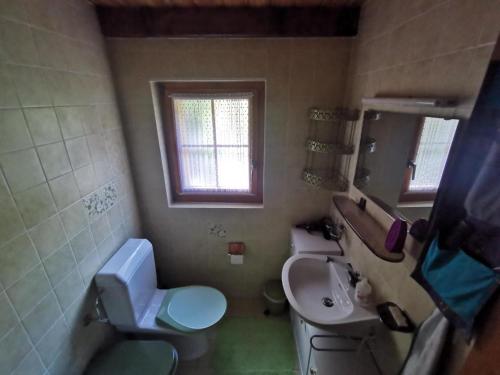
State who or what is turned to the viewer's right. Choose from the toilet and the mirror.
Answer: the toilet

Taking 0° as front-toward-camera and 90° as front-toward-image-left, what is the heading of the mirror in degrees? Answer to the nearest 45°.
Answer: approximately 45°

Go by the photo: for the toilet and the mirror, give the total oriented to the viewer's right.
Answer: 1

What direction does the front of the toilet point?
to the viewer's right

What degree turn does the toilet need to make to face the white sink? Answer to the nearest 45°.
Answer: approximately 45° to its right

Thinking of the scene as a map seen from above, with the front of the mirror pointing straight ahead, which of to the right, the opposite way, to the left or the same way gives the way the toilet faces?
the opposite way
